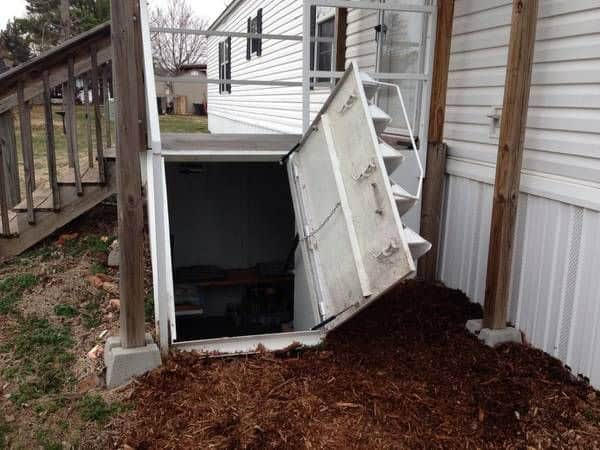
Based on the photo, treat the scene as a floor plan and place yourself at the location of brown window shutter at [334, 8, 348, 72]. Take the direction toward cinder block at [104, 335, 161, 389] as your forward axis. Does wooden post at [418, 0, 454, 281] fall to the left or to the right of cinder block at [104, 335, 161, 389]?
left

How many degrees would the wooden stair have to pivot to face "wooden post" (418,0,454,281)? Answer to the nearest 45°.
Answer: approximately 135° to its left

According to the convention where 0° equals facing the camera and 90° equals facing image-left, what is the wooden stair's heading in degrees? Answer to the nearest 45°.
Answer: approximately 90°

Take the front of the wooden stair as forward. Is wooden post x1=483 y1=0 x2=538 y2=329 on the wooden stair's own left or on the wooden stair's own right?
on the wooden stair's own left

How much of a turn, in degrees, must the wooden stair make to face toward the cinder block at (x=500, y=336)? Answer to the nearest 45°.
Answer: approximately 135° to its left

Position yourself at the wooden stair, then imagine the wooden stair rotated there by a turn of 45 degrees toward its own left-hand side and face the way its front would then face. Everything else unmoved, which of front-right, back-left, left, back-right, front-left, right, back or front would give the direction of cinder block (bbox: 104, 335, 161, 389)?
front-left

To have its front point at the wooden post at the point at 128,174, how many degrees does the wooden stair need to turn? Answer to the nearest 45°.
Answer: approximately 90° to its left
